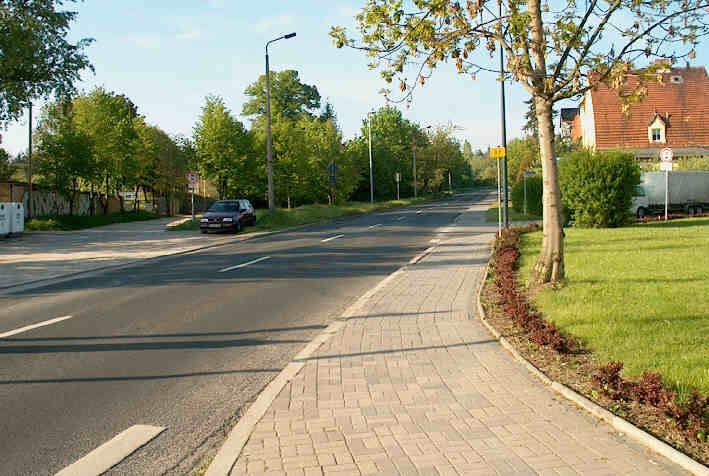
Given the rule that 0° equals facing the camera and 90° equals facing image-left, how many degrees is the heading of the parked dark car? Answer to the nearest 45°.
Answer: approximately 45°

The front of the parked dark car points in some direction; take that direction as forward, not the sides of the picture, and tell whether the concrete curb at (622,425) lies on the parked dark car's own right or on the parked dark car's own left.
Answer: on the parked dark car's own left

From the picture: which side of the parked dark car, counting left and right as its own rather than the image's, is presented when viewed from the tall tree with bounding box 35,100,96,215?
right

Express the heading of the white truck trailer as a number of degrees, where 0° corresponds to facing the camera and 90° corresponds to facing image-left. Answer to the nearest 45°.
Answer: approximately 90°

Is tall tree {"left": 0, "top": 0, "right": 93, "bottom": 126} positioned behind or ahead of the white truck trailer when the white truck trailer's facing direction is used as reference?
ahead

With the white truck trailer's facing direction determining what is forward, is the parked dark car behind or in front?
in front

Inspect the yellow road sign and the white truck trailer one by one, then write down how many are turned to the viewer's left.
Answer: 1

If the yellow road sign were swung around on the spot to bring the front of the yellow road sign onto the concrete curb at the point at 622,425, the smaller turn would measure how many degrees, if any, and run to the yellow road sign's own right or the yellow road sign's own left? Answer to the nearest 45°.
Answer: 0° — it already faces it

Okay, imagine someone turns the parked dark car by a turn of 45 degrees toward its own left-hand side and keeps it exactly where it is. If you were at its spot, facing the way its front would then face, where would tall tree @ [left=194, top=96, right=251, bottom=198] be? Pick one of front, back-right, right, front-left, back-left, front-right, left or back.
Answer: back

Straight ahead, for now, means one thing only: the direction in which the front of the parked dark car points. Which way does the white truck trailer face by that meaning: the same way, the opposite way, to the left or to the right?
to the right
